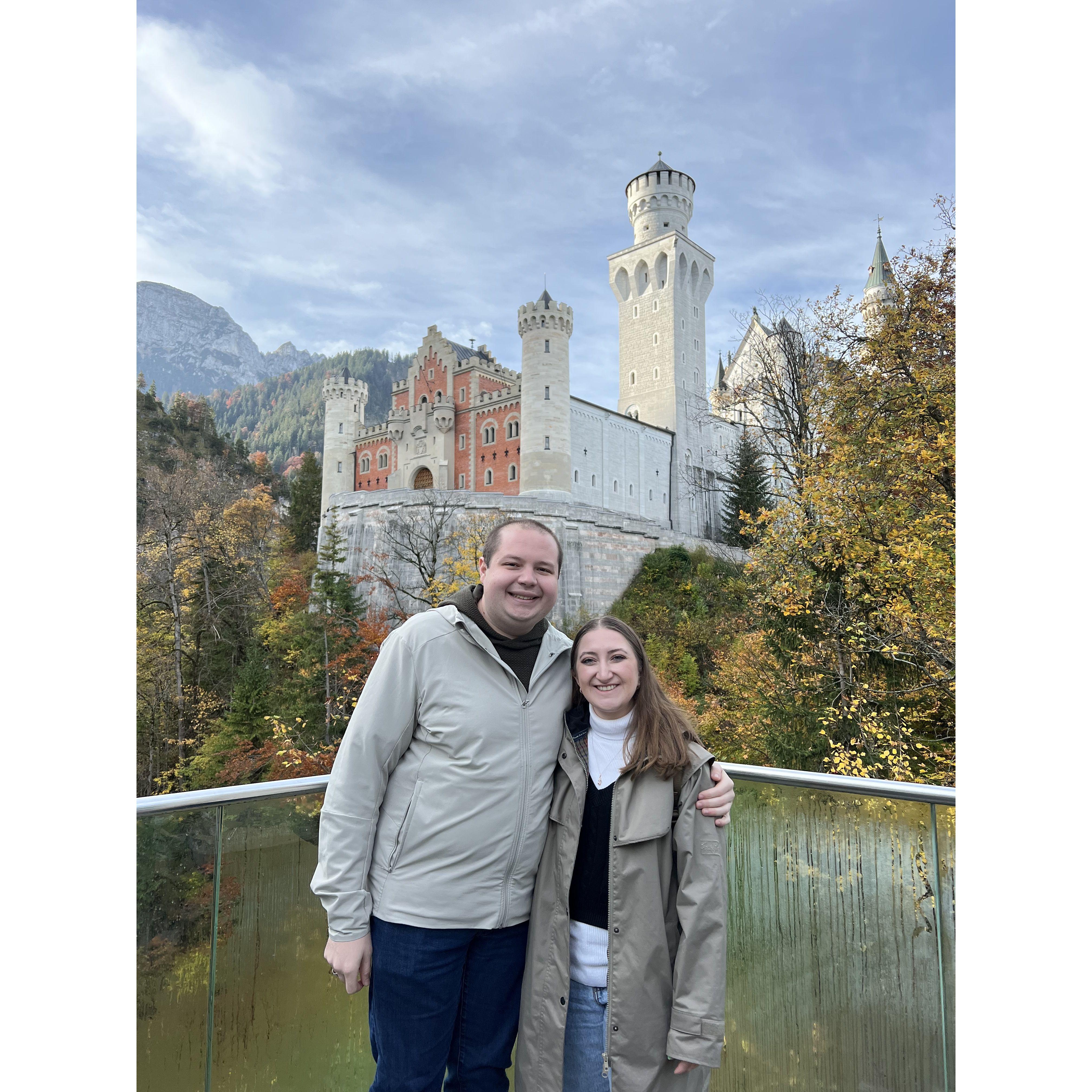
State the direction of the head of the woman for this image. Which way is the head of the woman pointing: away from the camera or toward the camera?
toward the camera

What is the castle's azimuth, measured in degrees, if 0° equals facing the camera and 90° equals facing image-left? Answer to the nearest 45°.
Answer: approximately 45°

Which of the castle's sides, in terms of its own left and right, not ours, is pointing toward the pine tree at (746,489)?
left

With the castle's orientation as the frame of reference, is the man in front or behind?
in front

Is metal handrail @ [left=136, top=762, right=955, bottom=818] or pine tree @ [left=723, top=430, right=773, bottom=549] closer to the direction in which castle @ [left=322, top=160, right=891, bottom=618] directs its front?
the metal handrail

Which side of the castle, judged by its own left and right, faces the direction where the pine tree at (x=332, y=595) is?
front

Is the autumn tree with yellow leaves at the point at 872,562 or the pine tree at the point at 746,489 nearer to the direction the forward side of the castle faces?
the autumn tree with yellow leaves
